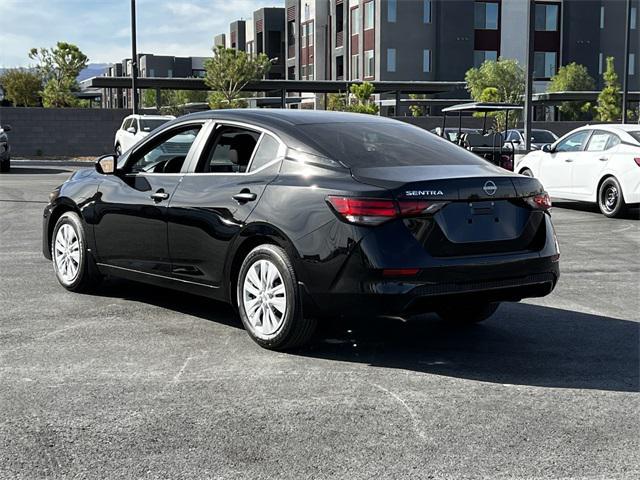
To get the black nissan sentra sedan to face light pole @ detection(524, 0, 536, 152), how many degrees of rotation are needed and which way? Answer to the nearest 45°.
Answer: approximately 45° to its right

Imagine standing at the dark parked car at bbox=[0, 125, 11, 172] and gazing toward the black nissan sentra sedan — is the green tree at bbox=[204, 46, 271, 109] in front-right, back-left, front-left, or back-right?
back-left

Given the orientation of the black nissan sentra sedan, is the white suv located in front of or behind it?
in front

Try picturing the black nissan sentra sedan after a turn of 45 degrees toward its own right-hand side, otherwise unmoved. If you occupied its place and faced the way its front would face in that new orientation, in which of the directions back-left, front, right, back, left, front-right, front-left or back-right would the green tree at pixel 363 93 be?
front

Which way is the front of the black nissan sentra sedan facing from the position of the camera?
facing away from the viewer and to the left of the viewer

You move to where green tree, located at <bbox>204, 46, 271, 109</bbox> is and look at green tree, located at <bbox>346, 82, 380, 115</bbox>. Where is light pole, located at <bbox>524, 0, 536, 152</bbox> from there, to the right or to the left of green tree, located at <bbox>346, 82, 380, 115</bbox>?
right

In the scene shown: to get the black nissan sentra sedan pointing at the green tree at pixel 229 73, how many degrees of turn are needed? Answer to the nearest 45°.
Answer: approximately 45° to its right

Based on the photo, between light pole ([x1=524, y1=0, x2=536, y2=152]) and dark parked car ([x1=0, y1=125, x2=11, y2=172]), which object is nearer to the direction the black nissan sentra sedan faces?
the dark parked car
